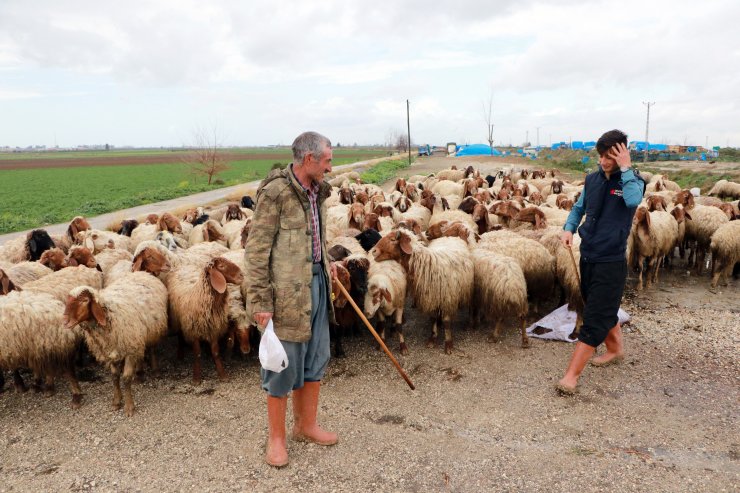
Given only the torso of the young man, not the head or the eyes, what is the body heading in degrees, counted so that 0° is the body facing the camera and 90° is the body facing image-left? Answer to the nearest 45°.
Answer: approximately 45°

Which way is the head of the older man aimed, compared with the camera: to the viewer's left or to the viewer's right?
to the viewer's right

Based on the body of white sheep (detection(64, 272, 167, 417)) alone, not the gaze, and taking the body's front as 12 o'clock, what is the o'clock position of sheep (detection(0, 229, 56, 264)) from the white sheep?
The sheep (detection(0, 229, 56, 264)) is roughly at 4 o'clock from the white sheep.

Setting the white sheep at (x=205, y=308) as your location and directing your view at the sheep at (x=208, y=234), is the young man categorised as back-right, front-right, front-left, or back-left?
back-right

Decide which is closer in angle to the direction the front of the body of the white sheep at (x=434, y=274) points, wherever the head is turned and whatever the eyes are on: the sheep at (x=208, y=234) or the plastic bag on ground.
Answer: the sheep at (x=208, y=234)
